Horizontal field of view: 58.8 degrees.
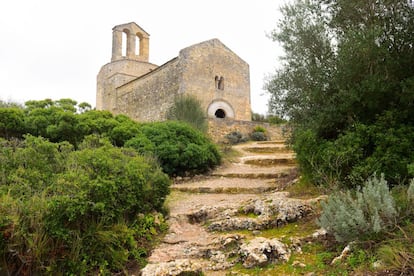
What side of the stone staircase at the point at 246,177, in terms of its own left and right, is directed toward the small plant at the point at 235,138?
back

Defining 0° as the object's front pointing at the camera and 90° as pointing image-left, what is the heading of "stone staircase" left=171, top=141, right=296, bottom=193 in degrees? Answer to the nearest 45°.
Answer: approximately 0°

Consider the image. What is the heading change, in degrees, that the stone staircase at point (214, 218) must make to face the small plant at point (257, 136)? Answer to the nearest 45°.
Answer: approximately 180°

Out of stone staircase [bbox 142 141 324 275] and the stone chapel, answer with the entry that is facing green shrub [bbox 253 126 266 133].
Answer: the stone chapel

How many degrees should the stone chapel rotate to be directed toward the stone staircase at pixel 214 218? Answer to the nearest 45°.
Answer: approximately 45° to its right

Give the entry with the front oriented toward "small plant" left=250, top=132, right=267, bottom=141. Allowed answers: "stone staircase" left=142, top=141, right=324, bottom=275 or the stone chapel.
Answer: the stone chapel

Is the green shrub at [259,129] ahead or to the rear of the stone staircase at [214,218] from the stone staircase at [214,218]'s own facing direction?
to the rear

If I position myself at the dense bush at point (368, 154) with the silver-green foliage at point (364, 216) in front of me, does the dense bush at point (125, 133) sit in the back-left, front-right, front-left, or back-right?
back-right

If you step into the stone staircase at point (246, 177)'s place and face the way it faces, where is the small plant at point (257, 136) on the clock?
The small plant is roughly at 6 o'clock from the stone staircase.

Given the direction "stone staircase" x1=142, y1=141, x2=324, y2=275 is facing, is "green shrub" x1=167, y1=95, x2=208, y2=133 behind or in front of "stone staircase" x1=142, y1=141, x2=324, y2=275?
behind

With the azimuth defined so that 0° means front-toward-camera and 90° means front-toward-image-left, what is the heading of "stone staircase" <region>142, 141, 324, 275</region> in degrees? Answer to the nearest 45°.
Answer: approximately 0°
